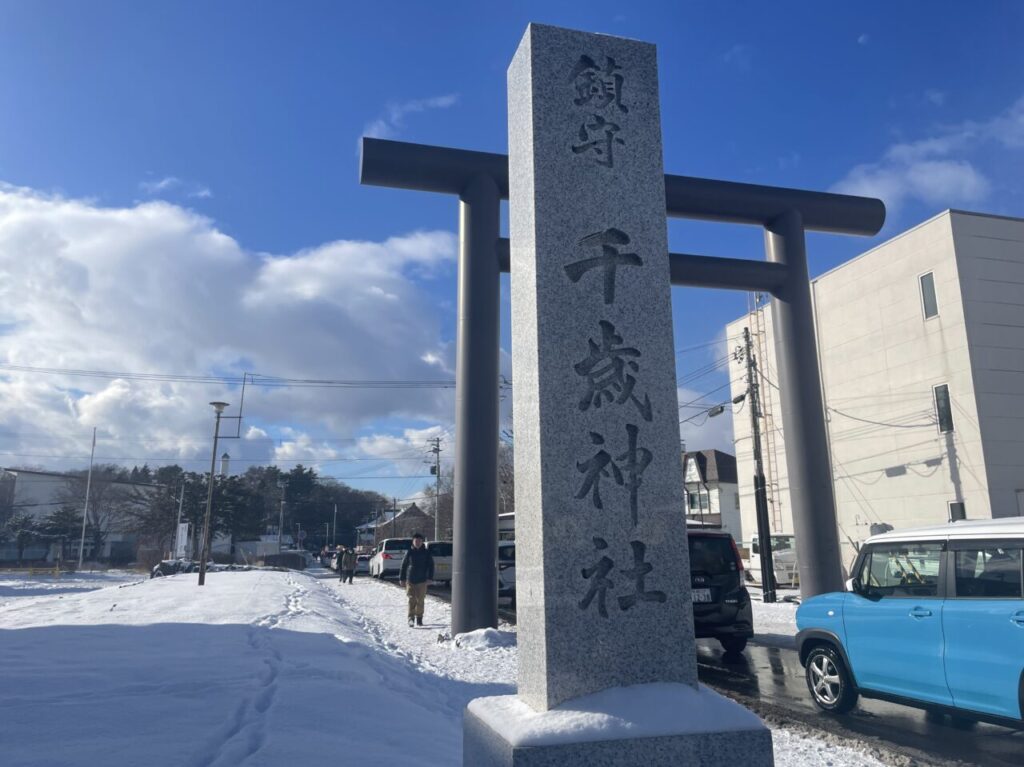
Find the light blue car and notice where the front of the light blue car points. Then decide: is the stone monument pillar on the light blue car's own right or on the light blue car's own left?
on the light blue car's own left

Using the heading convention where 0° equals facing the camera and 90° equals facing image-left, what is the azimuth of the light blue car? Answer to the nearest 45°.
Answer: approximately 135°

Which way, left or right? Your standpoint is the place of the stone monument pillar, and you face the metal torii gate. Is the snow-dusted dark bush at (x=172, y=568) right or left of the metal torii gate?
left

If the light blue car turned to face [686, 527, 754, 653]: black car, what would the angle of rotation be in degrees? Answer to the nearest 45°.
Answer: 0° — it already faces it

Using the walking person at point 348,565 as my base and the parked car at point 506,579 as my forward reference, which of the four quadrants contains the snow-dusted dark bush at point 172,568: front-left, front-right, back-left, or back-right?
back-right
